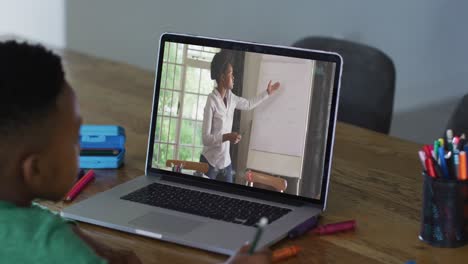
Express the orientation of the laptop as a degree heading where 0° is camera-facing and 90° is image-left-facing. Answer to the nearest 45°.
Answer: approximately 45°

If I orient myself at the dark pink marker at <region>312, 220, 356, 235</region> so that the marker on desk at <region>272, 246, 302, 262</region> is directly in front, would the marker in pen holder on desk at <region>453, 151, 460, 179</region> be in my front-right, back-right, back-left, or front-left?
back-left

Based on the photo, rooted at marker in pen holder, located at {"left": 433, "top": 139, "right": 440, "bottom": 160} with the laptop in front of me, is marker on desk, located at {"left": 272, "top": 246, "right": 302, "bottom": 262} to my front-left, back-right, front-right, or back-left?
front-left

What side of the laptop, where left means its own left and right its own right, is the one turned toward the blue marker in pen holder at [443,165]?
left

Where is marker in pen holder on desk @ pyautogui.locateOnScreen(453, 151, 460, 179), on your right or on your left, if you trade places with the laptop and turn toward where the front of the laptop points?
on your left

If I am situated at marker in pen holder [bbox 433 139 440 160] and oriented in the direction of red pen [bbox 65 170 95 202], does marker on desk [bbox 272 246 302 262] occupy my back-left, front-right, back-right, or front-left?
front-left
